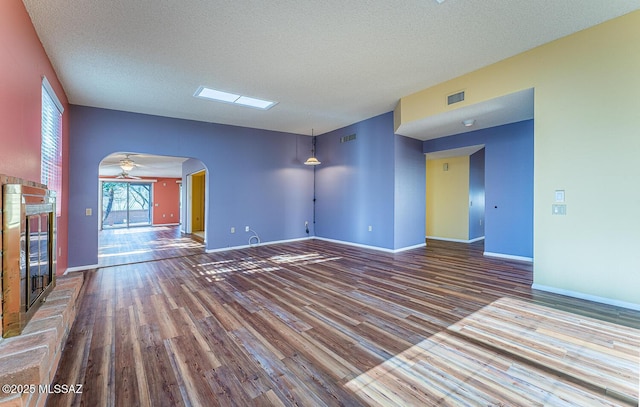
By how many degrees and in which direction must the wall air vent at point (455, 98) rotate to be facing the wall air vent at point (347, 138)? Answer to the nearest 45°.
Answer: approximately 90° to its right

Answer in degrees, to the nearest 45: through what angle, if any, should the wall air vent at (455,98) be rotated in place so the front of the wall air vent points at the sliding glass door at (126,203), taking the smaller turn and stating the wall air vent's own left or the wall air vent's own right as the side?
approximately 45° to the wall air vent's own right

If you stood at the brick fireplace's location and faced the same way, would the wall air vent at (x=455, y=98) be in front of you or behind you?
in front

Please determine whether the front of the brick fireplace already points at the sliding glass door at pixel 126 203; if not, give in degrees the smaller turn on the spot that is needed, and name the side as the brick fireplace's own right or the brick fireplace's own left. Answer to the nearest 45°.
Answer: approximately 90° to the brick fireplace's own left

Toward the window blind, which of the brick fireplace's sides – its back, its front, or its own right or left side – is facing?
left

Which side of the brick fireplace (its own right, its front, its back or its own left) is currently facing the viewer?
right

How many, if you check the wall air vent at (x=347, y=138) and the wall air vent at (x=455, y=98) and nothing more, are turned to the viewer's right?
0

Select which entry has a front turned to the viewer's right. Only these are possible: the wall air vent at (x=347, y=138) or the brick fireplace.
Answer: the brick fireplace

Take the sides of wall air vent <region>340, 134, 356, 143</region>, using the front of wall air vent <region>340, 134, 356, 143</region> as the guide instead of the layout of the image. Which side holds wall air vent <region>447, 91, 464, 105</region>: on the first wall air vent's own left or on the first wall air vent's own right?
on the first wall air vent's own left

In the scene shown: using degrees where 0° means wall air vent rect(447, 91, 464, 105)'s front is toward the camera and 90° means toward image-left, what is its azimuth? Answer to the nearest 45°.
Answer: approximately 45°

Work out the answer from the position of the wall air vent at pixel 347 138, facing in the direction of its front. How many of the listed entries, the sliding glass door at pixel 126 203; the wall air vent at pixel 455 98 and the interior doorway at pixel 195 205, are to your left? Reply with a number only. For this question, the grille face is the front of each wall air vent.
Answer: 1

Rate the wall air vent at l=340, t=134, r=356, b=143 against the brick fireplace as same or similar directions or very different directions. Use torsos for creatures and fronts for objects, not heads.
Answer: very different directions
